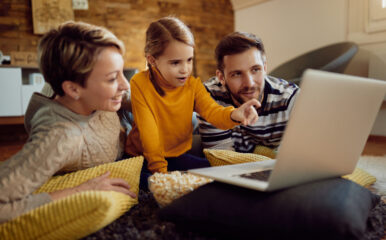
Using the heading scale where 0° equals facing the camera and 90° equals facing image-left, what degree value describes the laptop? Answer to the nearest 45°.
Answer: approximately 135°

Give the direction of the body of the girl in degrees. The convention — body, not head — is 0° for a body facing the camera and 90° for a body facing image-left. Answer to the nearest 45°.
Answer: approximately 315°

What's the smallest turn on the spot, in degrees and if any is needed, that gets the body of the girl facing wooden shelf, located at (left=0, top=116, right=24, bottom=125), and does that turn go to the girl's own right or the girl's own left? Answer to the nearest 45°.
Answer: approximately 180°

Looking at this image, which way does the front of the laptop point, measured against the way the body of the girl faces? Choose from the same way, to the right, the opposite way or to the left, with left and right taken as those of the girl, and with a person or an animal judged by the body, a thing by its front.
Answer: the opposite way

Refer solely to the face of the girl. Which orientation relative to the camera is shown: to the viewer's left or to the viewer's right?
to the viewer's right
